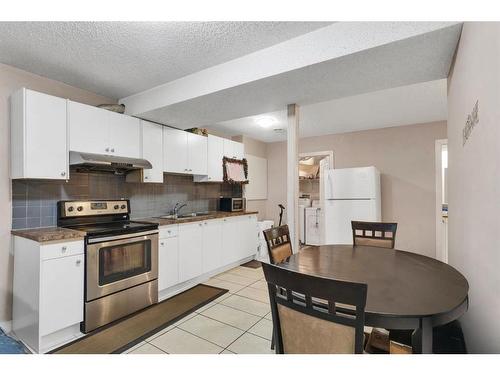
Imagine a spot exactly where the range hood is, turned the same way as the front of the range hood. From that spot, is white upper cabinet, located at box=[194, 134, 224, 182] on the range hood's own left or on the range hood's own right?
on the range hood's own left

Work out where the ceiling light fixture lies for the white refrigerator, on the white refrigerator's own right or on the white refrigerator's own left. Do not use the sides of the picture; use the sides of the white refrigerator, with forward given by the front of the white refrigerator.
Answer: on the white refrigerator's own right

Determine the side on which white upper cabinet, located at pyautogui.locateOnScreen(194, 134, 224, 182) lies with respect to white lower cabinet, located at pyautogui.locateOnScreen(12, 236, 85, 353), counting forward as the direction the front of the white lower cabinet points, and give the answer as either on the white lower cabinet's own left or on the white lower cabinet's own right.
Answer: on the white lower cabinet's own left

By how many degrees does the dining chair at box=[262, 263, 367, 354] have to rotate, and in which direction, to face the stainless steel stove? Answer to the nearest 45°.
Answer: approximately 90° to its left

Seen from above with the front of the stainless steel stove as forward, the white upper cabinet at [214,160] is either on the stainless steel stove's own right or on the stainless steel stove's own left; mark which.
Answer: on the stainless steel stove's own left

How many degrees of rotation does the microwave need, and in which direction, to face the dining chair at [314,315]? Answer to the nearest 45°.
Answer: approximately 45° to its right

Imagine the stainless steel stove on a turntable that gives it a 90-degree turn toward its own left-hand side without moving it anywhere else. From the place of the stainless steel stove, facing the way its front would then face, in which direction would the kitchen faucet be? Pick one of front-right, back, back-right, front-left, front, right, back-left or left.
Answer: front

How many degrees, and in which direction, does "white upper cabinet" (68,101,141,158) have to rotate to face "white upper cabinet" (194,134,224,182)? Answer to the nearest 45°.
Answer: approximately 90° to its left

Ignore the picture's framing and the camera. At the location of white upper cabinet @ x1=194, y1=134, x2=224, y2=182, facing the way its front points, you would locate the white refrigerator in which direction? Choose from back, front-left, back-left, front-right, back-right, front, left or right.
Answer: front-left

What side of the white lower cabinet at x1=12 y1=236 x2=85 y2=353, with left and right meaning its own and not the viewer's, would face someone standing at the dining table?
front

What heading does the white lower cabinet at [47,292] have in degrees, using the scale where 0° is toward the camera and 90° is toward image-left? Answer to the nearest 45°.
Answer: approximately 315°

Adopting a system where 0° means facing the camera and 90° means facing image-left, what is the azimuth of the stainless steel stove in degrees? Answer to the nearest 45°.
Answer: approximately 315°

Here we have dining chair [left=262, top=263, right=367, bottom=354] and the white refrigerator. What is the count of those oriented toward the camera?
1

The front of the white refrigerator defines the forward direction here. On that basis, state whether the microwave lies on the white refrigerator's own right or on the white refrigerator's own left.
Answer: on the white refrigerator's own right

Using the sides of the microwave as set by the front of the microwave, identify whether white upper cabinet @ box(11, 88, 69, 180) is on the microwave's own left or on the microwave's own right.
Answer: on the microwave's own right
